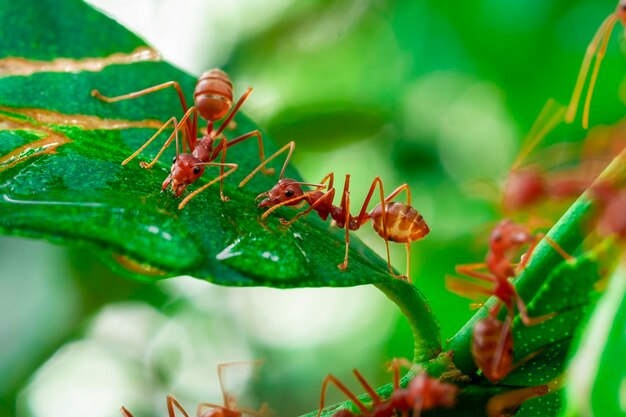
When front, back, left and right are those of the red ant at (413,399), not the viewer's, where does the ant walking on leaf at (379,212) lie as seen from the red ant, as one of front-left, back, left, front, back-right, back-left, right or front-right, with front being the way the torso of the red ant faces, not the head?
left

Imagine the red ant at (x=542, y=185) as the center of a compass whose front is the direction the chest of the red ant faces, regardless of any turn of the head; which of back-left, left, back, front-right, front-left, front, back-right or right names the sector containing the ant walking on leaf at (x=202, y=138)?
front-right

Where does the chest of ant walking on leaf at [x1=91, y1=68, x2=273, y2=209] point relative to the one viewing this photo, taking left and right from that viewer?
facing the viewer and to the left of the viewer

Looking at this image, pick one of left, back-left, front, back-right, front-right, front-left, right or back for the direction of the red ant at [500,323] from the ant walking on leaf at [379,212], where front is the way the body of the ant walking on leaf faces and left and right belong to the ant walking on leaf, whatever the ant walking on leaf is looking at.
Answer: left

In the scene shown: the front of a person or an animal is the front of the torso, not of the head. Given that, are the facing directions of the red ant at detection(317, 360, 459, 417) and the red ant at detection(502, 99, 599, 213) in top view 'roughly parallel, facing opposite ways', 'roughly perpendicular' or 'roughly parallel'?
roughly parallel, facing opposite ways

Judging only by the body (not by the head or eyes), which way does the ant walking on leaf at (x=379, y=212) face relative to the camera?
to the viewer's left

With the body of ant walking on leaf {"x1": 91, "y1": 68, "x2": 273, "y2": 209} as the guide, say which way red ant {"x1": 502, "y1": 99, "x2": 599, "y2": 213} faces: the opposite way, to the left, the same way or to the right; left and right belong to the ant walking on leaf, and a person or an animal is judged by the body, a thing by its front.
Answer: to the right

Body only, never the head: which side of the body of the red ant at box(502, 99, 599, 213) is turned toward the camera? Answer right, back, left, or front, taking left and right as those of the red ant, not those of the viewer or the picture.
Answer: left

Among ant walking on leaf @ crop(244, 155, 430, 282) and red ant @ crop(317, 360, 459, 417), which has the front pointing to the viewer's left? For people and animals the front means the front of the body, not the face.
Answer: the ant walking on leaf
